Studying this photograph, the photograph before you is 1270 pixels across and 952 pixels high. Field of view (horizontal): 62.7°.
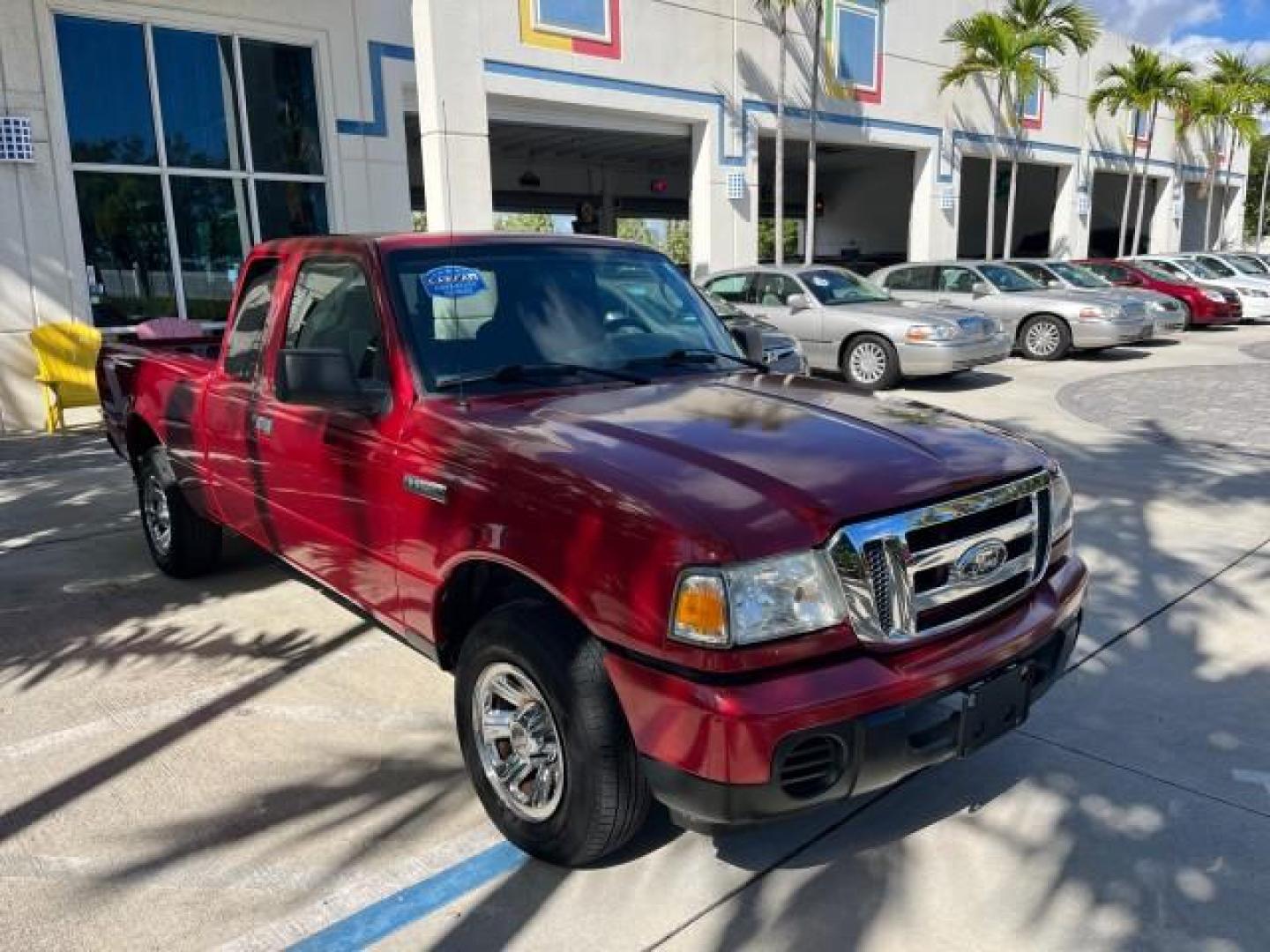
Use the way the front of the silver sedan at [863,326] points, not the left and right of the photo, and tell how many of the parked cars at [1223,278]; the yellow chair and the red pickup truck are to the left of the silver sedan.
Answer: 1

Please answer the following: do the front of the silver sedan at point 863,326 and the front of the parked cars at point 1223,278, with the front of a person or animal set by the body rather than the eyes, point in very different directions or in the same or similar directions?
same or similar directions

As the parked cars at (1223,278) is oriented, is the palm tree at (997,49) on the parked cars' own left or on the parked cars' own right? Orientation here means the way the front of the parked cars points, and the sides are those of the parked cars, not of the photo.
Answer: on the parked cars' own right

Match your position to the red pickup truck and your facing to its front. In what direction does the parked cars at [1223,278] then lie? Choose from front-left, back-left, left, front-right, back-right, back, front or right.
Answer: left

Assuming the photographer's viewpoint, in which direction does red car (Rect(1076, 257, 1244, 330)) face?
facing the viewer and to the right of the viewer

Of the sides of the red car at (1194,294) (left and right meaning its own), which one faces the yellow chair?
right

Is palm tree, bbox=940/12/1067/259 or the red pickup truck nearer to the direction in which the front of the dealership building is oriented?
the red pickup truck

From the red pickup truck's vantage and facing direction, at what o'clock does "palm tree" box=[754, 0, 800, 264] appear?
The palm tree is roughly at 8 o'clock from the red pickup truck.

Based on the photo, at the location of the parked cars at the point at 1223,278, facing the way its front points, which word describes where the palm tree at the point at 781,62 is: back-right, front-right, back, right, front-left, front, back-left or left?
right

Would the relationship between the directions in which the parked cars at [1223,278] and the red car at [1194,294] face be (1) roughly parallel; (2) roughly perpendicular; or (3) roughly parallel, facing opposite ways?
roughly parallel

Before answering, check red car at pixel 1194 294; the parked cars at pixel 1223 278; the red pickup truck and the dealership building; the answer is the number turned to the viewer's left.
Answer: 0

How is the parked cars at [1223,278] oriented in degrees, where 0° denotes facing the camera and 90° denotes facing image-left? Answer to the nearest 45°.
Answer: approximately 315°

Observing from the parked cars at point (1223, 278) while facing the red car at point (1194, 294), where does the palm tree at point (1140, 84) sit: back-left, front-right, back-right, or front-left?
back-right

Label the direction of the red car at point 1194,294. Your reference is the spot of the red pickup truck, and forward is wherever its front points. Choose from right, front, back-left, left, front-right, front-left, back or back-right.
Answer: left

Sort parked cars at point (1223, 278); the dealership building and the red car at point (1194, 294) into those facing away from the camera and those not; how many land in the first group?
0
